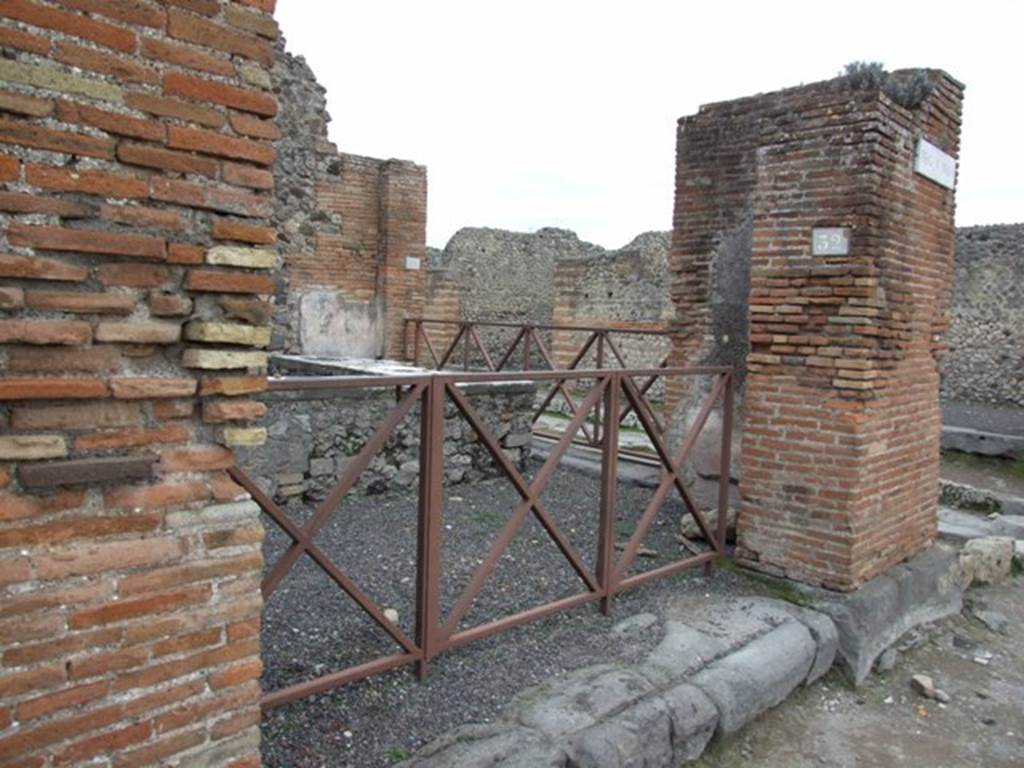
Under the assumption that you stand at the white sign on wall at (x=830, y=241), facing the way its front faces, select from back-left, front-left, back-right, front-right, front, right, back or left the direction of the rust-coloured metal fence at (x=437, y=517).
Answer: front-right

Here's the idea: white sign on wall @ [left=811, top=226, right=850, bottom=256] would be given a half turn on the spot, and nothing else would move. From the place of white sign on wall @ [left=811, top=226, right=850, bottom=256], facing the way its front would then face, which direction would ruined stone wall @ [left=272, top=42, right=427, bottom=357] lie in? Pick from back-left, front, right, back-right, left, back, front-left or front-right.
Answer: front-left

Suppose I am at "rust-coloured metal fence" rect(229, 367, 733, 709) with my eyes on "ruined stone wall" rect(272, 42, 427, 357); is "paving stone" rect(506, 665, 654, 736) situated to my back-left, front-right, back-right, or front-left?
back-right

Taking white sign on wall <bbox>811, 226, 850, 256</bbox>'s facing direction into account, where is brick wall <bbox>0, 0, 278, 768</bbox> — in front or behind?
in front

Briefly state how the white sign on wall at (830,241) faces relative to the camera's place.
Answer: facing the viewer

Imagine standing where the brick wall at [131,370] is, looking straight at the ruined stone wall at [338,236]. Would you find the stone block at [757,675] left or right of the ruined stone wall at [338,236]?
right

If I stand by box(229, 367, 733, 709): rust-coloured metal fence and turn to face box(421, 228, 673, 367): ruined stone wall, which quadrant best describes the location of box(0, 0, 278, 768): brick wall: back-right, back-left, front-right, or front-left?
back-left

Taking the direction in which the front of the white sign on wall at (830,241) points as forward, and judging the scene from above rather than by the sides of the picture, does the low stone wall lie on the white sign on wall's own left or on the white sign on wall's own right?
on the white sign on wall's own right
